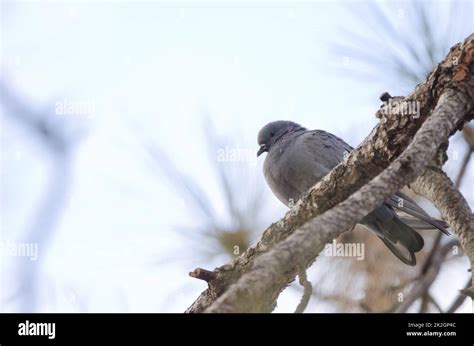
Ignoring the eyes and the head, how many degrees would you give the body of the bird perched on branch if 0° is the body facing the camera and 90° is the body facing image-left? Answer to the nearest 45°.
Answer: approximately 45°

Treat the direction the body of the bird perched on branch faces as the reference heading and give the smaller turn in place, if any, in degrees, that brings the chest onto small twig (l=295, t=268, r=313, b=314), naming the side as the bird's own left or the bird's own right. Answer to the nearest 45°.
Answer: approximately 45° to the bird's own left
